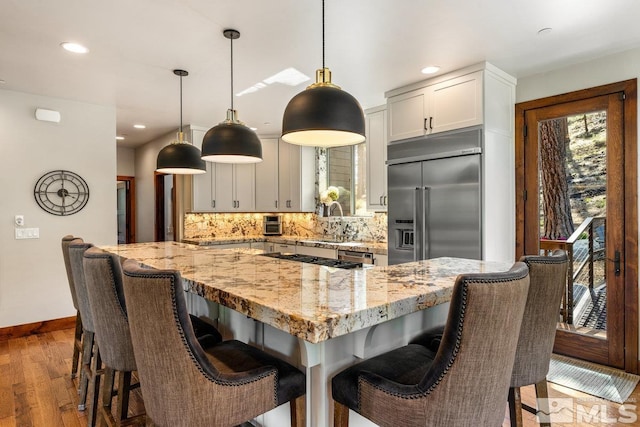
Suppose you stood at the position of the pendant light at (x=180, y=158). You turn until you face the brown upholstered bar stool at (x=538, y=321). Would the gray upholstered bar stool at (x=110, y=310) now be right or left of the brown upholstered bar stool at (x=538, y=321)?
right

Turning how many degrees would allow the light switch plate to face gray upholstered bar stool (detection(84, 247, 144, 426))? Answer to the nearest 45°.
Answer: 0° — it already faces it

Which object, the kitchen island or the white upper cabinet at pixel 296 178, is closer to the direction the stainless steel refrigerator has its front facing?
the kitchen island

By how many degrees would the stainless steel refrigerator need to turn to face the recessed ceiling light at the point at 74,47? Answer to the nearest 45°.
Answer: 0° — it already faces it

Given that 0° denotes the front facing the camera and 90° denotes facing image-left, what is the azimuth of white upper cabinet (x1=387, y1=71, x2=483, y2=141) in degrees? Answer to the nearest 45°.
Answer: approximately 45°

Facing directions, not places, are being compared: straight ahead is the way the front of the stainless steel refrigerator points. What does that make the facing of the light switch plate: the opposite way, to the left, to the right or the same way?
to the left

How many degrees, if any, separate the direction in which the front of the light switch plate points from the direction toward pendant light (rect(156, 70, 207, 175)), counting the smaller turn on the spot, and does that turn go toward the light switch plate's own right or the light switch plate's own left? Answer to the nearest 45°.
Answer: approximately 45° to the light switch plate's own left

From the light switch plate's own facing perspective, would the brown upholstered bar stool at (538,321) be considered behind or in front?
in front

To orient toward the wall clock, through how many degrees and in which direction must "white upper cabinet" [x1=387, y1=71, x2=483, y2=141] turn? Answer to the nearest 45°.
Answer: approximately 45° to its right

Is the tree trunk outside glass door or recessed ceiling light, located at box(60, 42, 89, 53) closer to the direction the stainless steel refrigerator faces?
the recessed ceiling light

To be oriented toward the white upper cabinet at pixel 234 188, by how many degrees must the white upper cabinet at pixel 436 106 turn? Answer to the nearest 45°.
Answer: approximately 90° to its right

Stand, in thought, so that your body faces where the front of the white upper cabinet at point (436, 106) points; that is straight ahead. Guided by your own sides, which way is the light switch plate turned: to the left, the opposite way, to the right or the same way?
to the left
